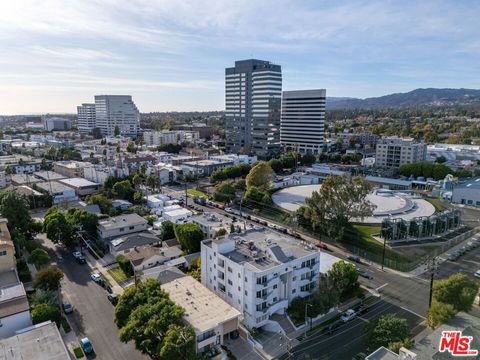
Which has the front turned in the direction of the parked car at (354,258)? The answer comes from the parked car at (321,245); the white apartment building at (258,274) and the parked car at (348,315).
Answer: the parked car at (321,245)

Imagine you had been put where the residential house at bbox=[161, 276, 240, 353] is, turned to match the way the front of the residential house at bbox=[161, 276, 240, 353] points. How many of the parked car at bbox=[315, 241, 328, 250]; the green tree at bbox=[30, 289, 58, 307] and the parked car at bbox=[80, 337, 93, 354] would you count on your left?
1

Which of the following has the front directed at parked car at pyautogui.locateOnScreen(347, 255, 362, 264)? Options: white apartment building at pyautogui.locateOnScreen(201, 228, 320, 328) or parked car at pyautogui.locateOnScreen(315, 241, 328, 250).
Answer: parked car at pyautogui.locateOnScreen(315, 241, 328, 250)

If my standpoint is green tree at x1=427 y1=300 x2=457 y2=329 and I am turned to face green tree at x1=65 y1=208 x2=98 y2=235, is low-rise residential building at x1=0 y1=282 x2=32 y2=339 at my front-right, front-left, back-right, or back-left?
front-left

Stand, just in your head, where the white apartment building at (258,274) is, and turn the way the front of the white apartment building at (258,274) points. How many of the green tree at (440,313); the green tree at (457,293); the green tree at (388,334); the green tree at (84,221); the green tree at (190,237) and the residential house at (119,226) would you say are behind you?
3

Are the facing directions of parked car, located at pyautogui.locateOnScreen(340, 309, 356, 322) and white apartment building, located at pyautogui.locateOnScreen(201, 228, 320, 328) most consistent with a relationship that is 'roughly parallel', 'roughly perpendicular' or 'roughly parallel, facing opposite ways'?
roughly perpendicular

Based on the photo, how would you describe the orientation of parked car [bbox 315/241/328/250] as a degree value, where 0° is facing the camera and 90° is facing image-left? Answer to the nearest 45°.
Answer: approximately 315°

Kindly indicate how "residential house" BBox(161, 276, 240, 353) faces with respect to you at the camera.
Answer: facing the viewer and to the right of the viewer

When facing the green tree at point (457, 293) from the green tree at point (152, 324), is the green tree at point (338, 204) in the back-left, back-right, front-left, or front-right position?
front-left

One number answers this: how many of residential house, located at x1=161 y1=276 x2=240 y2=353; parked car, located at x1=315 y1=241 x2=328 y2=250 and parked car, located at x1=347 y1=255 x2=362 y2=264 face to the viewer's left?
0
